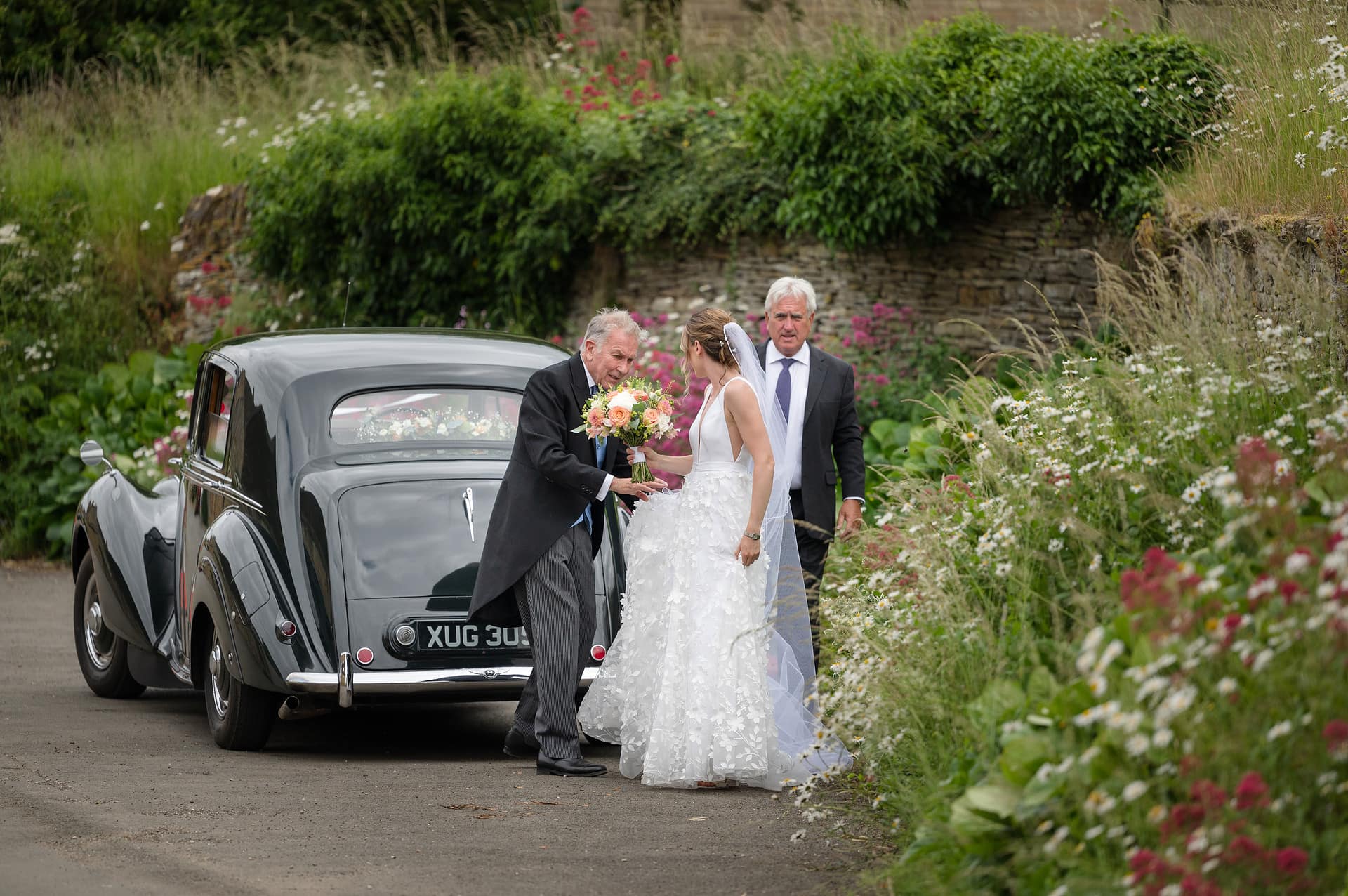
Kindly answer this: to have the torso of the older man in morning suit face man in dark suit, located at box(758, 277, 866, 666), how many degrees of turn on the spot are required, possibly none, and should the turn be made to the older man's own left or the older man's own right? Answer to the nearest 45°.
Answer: approximately 45° to the older man's own left

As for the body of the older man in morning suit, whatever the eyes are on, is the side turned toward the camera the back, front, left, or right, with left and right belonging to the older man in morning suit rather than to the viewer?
right

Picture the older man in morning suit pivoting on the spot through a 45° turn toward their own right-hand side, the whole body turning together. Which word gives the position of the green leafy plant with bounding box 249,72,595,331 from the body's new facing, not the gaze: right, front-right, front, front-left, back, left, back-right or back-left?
back-left

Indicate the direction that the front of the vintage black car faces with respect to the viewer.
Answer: facing away from the viewer and to the left of the viewer

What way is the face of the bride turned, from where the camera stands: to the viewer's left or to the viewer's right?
to the viewer's left

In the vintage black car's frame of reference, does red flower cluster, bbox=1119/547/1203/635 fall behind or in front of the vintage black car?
behind

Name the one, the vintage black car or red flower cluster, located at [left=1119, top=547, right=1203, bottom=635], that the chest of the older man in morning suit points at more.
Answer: the red flower cluster

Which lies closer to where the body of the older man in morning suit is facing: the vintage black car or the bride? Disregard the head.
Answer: the bride

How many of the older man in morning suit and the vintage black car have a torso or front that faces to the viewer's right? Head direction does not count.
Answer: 1

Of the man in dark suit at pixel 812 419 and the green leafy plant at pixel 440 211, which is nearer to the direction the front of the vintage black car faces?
the green leafy plant
